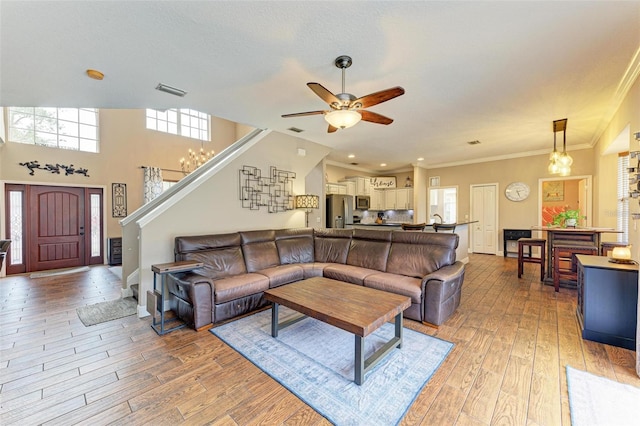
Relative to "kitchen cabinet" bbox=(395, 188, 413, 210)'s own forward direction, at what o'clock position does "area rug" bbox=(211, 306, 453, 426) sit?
The area rug is roughly at 12 o'clock from the kitchen cabinet.

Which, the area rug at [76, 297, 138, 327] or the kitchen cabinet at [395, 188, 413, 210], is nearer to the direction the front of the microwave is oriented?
the area rug

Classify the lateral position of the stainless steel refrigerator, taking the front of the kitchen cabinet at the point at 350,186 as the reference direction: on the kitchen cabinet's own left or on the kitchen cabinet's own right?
on the kitchen cabinet's own right

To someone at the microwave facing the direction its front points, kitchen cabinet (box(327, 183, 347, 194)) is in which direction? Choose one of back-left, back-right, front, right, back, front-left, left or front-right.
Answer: front-right

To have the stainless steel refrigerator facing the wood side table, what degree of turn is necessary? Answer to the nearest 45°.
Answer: approximately 90° to its right

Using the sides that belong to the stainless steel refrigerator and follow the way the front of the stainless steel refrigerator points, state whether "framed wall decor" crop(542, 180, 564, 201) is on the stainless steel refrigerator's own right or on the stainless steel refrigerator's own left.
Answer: on the stainless steel refrigerator's own left

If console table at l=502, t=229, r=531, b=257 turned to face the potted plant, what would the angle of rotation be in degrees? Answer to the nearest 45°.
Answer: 0° — it already faces it

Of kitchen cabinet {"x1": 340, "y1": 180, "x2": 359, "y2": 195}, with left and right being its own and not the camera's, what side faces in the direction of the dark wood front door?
right

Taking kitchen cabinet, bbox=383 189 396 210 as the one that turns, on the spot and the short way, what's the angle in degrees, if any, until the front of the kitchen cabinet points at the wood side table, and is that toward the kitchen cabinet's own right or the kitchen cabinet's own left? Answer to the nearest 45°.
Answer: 0° — it already faces it

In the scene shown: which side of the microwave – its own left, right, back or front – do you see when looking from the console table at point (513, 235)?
left

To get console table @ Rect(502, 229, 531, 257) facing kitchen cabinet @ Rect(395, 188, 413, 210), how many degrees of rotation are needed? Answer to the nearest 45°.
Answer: approximately 90° to its right

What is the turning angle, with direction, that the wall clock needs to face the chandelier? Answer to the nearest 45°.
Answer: approximately 45° to its right

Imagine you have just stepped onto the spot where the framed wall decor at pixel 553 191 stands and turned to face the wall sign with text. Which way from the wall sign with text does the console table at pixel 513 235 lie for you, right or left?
left

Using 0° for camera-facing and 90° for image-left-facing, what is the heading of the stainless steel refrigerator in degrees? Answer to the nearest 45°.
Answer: approximately 315°

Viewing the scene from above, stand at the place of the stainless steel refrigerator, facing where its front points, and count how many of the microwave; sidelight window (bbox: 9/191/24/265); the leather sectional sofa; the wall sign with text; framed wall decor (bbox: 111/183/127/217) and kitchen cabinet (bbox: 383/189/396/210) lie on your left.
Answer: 3
